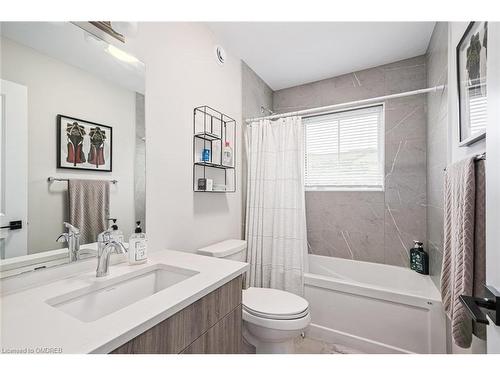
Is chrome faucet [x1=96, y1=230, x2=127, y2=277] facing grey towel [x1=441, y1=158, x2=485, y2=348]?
yes

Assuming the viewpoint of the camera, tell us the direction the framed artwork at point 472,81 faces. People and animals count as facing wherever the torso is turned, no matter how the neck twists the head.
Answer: facing to the left of the viewer

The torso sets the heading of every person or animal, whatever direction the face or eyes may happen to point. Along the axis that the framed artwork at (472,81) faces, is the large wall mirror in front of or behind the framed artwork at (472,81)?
in front

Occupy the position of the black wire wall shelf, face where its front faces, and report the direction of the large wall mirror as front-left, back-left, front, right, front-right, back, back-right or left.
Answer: right

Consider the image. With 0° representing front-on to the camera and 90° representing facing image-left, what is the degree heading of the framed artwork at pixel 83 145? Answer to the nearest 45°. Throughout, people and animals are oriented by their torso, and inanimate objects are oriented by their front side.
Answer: approximately 315°

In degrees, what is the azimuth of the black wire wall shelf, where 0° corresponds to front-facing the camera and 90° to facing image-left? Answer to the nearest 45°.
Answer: approximately 315°

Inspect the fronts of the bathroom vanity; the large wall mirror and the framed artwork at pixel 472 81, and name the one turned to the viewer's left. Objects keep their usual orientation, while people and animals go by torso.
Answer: the framed artwork
